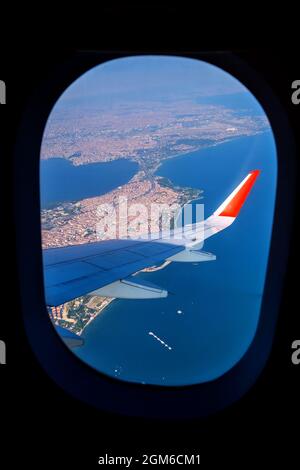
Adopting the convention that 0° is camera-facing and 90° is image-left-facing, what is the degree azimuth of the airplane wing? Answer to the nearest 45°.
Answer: approximately 90°
